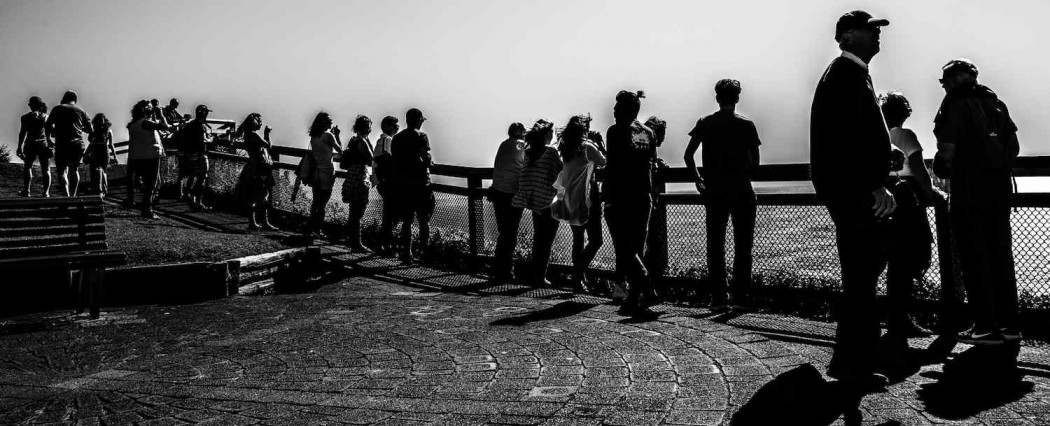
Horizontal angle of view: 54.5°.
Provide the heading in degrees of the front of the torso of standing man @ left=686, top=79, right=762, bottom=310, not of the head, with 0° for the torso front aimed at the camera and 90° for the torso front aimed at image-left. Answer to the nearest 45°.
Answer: approximately 180°

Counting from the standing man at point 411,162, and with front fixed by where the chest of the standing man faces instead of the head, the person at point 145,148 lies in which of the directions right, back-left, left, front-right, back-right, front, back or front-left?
left

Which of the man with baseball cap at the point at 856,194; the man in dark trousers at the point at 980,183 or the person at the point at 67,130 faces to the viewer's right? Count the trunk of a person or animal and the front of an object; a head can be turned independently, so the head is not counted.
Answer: the man with baseball cap

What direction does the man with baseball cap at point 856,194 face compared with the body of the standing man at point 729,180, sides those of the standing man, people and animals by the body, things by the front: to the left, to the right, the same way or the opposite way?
to the right

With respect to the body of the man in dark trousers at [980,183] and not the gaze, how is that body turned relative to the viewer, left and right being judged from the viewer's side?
facing away from the viewer and to the left of the viewer

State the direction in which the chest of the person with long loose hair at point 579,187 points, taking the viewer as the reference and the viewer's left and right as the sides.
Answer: facing away from the viewer and to the right of the viewer

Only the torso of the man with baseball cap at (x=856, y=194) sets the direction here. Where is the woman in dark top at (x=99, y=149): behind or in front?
behind

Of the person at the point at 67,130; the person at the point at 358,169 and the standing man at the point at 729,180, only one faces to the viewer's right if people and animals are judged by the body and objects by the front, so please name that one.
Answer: the person at the point at 358,169

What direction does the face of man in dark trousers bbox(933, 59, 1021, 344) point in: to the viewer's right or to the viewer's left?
to the viewer's left

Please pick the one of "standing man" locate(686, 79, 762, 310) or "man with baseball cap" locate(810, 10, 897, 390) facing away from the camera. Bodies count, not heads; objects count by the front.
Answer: the standing man

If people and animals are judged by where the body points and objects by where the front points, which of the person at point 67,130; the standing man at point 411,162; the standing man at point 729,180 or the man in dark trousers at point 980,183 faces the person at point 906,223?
the man in dark trousers

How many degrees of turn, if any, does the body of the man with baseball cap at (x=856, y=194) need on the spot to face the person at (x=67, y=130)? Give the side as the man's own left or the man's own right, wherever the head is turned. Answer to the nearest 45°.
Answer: approximately 135° to the man's own left

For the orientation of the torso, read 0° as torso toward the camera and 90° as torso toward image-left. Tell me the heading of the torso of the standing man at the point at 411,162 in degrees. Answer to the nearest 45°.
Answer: approximately 225°
